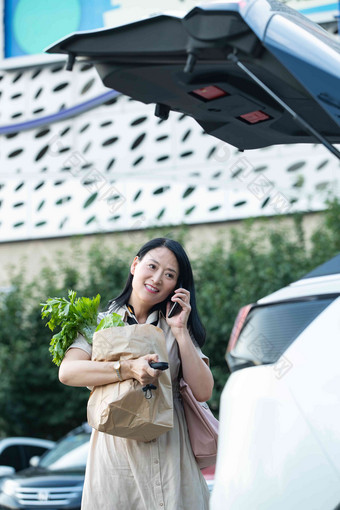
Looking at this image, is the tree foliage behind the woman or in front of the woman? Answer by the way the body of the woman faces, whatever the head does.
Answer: behind

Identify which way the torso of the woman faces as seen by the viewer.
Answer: toward the camera

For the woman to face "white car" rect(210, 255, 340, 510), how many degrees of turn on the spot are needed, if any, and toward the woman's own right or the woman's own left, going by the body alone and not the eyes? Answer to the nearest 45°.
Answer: approximately 45° to the woman's own left

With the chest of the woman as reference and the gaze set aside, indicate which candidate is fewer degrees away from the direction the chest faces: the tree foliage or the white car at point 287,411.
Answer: the white car
